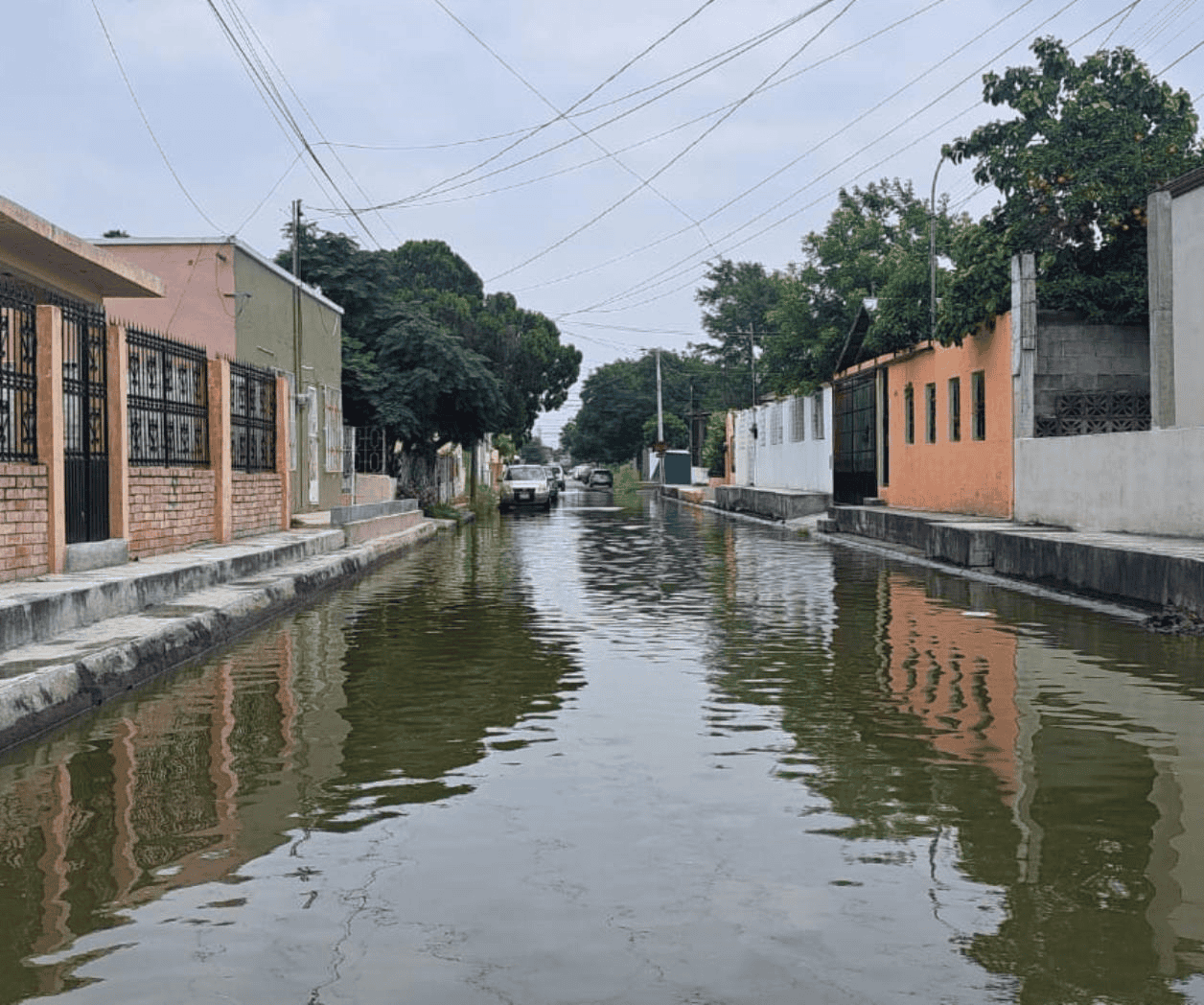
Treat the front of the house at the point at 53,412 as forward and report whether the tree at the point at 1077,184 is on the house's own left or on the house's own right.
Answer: on the house's own left

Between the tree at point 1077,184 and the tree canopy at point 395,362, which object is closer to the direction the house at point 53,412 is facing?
the tree

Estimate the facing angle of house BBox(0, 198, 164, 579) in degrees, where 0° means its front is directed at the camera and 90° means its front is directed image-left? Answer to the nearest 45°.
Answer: approximately 315°

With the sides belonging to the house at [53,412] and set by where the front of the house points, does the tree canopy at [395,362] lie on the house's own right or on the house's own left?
on the house's own left
